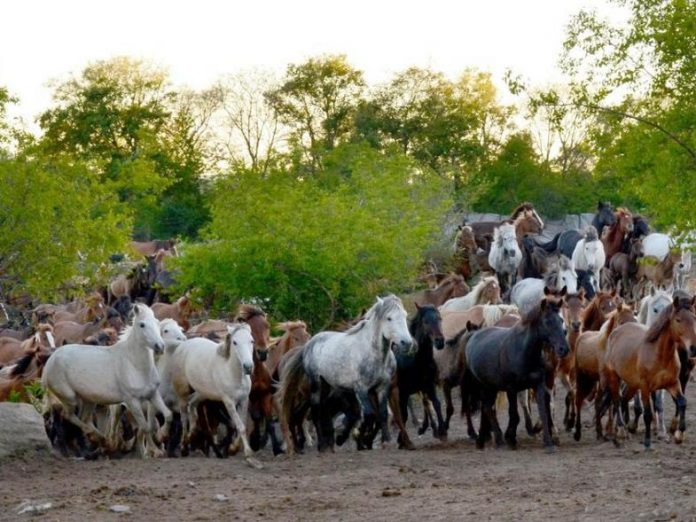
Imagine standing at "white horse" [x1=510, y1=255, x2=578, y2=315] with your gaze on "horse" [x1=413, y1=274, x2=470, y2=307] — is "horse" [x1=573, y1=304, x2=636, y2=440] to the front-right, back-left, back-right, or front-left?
back-left

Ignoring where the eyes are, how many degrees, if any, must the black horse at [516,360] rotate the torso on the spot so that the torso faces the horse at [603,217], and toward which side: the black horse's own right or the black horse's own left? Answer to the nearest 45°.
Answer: approximately 135° to the black horse's own left

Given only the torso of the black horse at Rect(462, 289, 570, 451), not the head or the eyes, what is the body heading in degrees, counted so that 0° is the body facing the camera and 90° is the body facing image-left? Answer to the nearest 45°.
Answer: approximately 315°
